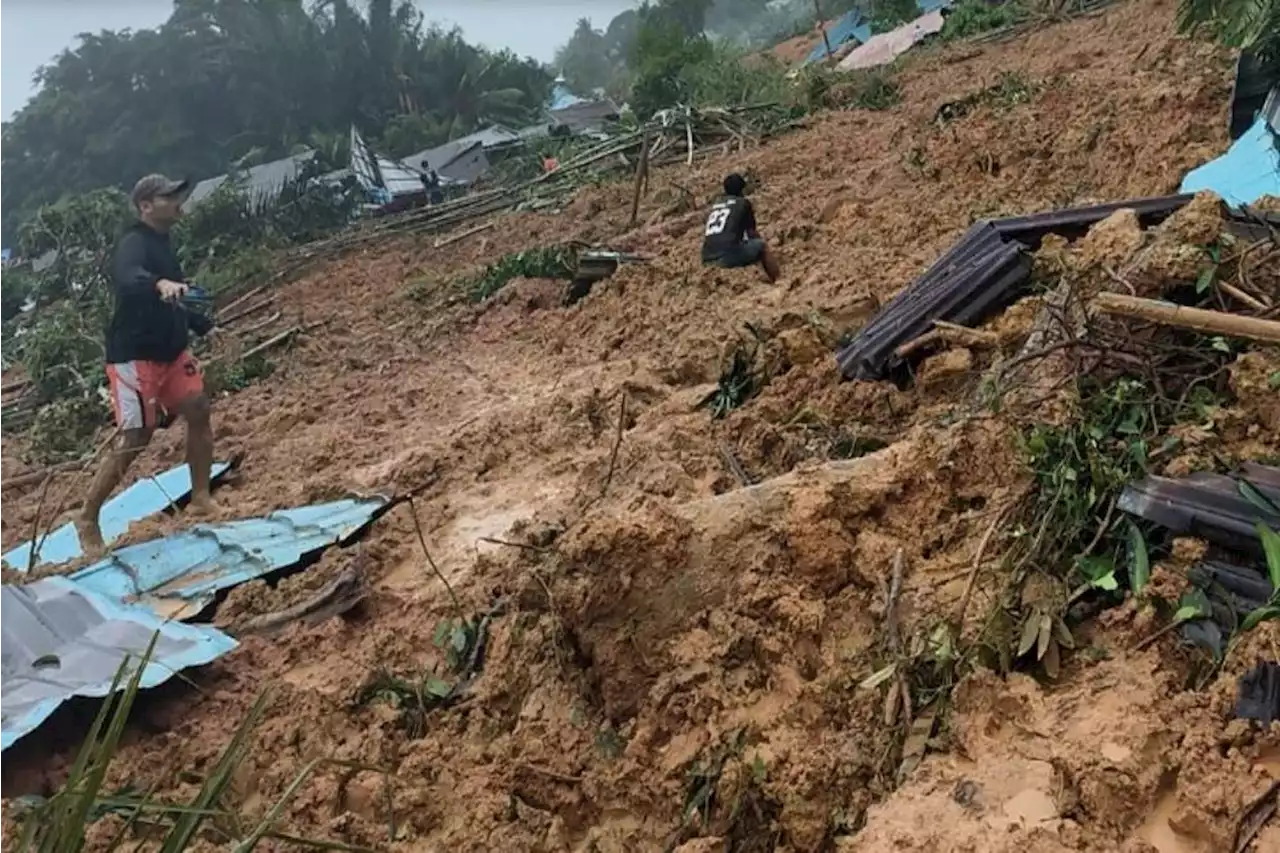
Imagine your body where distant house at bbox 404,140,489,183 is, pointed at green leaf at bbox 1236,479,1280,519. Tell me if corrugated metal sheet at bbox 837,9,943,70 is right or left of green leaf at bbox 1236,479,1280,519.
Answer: left

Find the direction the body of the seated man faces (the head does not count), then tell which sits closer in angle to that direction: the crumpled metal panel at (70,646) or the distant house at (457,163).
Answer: the distant house

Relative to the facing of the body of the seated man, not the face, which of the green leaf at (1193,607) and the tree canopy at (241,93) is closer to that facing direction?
the tree canopy

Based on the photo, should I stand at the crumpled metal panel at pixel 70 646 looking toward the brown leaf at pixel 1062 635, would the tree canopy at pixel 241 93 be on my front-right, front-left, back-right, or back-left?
back-left

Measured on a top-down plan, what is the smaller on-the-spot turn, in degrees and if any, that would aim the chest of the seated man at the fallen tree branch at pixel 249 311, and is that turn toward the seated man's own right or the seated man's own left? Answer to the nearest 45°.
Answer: approximately 90° to the seated man's own left

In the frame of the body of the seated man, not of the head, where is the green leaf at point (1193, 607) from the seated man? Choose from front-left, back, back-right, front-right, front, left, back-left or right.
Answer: back-right

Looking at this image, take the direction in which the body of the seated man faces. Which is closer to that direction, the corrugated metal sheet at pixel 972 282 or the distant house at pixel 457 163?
the distant house

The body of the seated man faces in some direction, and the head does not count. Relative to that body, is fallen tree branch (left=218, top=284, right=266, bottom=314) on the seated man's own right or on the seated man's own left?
on the seated man's own left

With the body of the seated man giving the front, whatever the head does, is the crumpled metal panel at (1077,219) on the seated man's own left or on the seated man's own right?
on the seated man's own right

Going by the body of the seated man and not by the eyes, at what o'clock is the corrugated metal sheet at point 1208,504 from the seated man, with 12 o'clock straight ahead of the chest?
The corrugated metal sheet is roughly at 4 o'clock from the seated man.

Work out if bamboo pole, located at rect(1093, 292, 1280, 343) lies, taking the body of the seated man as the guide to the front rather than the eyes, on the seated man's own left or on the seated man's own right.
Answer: on the seated man's own right

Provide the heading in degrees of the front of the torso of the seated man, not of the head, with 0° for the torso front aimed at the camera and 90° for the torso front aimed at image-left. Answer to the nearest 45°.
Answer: approximately 225°

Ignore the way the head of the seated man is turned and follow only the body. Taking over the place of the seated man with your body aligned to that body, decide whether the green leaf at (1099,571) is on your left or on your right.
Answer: on your right

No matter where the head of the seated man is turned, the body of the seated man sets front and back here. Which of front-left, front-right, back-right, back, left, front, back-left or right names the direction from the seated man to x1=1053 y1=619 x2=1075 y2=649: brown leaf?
back-right

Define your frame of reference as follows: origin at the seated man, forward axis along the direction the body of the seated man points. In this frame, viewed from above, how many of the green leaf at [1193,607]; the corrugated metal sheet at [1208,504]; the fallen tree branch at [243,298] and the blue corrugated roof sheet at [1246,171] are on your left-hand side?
1

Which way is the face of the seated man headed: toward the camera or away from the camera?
away from the camera

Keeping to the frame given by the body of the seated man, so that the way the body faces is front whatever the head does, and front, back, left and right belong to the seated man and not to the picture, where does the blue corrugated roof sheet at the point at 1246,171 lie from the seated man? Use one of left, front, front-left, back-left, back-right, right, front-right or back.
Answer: right

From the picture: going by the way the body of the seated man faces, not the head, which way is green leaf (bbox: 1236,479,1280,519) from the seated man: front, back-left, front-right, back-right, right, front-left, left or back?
back-right
